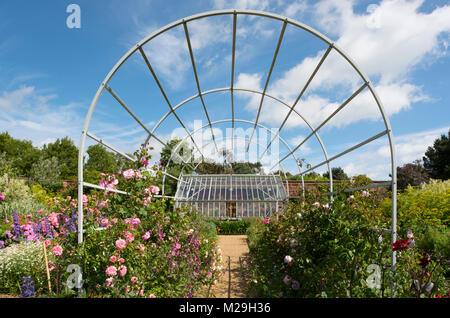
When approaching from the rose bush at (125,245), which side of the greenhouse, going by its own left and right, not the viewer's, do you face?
front

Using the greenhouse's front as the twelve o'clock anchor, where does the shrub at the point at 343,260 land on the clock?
The shrub is roughly at 12 o'clock from the greenhouse.

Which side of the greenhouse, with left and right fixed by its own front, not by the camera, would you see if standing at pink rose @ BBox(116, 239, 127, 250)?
front

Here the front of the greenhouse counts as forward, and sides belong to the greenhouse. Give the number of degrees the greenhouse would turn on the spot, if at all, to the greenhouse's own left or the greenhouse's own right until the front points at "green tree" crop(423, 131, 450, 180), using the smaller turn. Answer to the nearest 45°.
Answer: approximately 135° to the greenhouse's own left

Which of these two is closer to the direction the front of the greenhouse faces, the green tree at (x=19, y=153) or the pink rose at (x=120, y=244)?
the pink rose

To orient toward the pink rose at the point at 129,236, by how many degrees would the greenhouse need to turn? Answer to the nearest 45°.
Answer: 0° — it already faces it

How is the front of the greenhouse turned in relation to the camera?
facing the viewer

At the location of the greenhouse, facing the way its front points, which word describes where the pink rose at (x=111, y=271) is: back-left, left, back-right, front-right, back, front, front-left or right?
front

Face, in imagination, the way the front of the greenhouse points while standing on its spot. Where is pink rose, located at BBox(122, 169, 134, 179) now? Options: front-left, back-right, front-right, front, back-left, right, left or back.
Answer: front

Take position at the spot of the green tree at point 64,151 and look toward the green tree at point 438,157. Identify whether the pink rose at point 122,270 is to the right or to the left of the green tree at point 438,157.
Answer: right

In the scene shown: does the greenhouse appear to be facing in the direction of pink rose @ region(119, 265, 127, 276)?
yes
